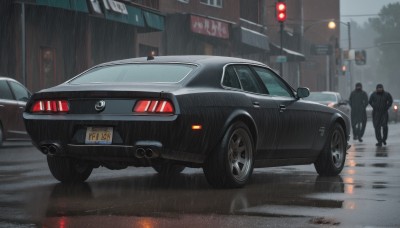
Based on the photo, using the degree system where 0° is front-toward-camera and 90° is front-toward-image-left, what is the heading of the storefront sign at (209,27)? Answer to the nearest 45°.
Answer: approximately 315°

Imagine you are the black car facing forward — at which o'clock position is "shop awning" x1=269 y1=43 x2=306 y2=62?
The shop awning is roughly at 11 o'clock from the black car.

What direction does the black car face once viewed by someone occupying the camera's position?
facing away from the viewer and to the right of the viewer

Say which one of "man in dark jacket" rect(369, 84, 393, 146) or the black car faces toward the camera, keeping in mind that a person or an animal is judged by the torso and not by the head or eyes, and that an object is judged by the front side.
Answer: the man in dark jacket

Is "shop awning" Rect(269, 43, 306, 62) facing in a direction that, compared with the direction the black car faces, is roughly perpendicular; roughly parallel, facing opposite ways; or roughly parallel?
roughly perpendicular

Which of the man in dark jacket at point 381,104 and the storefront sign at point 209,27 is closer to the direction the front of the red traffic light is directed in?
the man in dark jacket

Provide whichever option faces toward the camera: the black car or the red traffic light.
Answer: the red traffic light

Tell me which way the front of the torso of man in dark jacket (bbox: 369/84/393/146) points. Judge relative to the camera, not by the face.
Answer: toward the camera

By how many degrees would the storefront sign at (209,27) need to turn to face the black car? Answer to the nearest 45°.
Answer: approximately 45° to its right

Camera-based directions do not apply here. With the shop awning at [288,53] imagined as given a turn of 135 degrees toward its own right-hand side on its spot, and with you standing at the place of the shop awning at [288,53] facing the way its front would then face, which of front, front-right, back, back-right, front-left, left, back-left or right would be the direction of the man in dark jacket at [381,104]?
left

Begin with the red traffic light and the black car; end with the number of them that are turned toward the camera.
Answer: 1

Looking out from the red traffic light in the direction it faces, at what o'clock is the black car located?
The black car is roughly at 12 o'clock from the red traffic light.

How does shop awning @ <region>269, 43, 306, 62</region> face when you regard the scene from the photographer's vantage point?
facing the viewer and to the right of the viewer

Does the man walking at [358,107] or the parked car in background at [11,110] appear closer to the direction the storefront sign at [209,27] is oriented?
the man walking

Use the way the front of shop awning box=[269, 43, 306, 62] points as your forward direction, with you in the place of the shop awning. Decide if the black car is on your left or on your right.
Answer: on your right

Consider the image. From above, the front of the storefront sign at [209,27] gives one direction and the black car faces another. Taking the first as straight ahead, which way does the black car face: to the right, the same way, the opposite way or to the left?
to the left

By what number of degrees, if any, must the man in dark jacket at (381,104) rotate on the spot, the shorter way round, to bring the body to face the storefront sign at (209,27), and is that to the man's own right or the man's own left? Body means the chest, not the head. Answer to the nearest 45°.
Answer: approximately 135° to the man's own right
